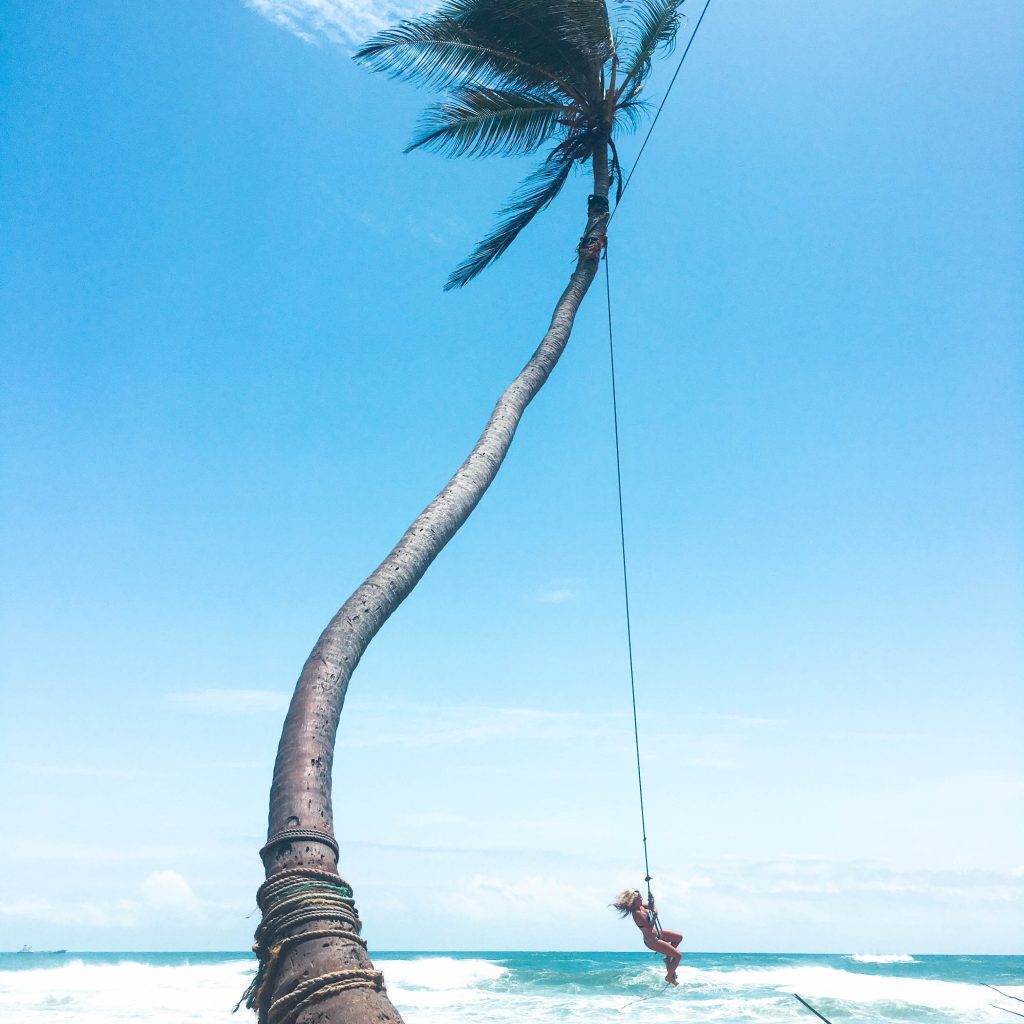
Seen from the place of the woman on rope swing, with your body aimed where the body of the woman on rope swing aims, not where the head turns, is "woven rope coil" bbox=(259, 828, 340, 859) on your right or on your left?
on your right

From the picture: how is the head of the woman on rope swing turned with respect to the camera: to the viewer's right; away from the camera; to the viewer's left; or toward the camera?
to the viewer's right

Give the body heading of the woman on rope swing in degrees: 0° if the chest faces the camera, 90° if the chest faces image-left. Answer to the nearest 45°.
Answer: approximately 270°
